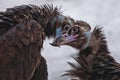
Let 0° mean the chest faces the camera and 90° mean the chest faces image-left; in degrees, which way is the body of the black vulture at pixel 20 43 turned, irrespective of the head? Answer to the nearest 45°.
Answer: approximately 270°
